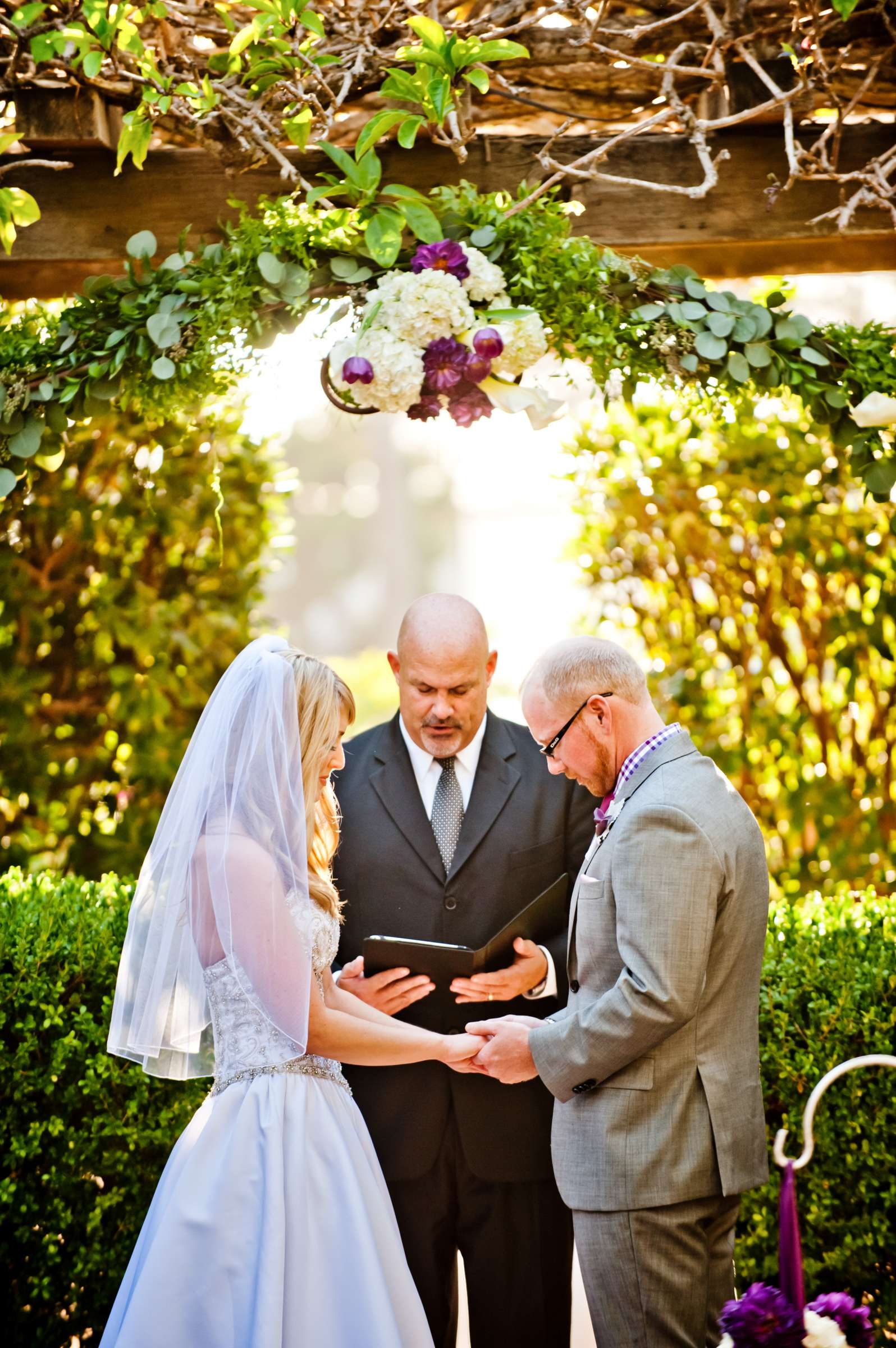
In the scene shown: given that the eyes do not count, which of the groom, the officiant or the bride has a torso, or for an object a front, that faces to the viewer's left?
the groom

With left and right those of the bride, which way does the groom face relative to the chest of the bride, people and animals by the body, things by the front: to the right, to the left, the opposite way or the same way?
the opposite way

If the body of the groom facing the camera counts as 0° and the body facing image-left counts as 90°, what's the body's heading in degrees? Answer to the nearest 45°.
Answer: approximately 90°

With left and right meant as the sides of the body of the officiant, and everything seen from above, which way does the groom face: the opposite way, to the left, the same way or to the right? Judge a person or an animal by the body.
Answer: to the right

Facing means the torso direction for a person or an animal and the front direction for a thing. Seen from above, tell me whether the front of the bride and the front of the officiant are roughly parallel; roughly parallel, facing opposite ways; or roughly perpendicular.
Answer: roughly perpendicular

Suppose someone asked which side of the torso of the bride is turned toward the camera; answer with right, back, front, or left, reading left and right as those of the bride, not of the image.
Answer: right

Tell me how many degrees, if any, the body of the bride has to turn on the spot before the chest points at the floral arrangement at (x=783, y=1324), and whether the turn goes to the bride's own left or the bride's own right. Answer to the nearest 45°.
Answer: approximately 45° to the bride's own right
